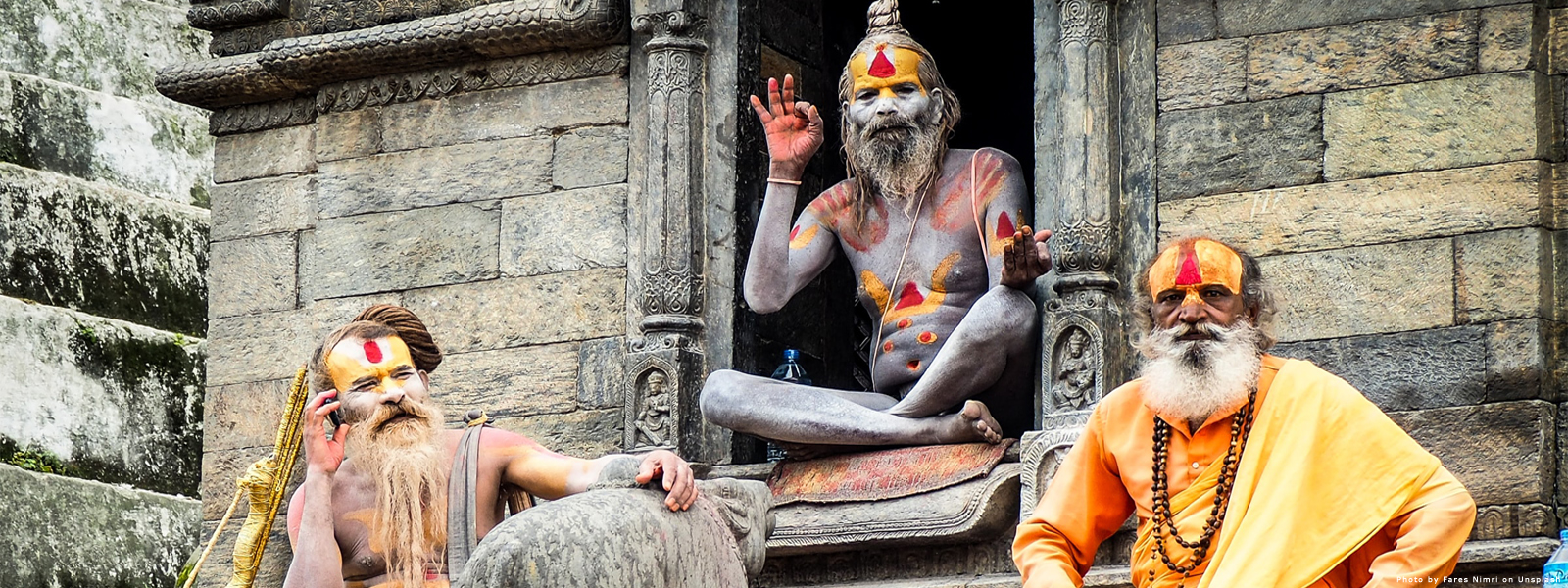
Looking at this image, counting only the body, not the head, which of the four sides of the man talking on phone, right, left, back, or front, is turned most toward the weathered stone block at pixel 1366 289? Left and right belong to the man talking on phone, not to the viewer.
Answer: left

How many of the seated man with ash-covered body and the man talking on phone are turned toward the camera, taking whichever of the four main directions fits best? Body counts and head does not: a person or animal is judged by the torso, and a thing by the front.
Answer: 2

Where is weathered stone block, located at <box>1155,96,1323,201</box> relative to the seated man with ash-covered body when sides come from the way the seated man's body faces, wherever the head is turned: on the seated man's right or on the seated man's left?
on the seated man's left

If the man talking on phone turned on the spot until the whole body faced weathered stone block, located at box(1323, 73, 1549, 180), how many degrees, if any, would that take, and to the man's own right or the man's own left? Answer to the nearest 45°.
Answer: approximately 90° to the man's own left

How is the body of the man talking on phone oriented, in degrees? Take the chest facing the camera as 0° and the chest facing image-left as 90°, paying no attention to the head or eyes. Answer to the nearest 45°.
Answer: approximately 0°
